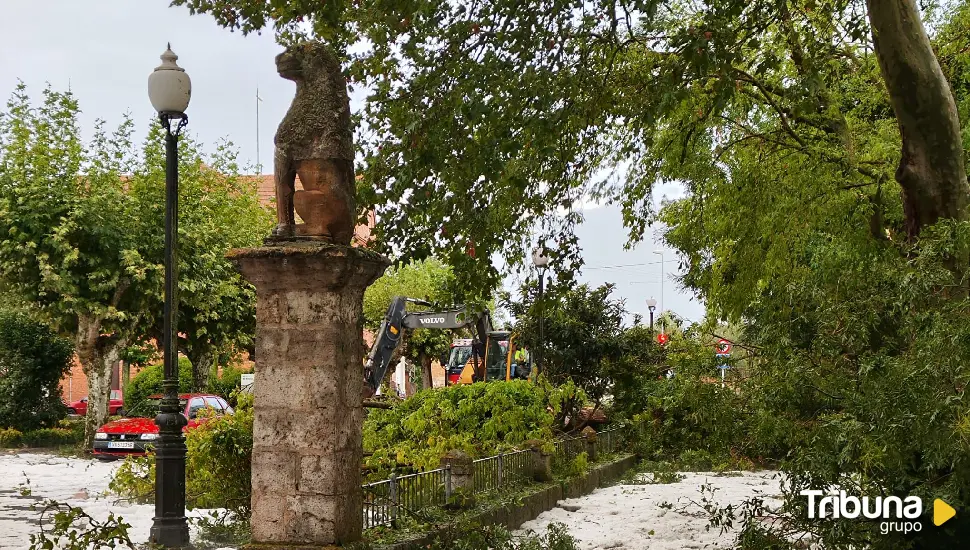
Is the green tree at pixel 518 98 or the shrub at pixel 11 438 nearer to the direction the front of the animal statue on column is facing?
the shrub

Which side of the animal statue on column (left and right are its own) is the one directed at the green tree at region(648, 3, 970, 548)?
back

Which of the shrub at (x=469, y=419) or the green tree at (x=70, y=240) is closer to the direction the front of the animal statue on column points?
the green tree

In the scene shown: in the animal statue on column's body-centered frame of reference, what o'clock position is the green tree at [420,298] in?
The green tree is roughly at 3 o'clock from the animal statue on column.

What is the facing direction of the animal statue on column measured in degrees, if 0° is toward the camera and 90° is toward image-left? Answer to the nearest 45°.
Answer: approximately 90°

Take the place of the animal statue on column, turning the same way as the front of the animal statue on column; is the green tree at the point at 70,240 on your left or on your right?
on your right

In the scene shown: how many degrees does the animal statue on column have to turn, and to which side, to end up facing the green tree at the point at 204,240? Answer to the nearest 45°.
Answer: approximately 90° to its right

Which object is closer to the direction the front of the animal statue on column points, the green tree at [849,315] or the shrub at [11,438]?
the shrub

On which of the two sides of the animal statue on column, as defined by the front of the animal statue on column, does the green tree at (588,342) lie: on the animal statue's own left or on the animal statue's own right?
on the animal statue's own right
